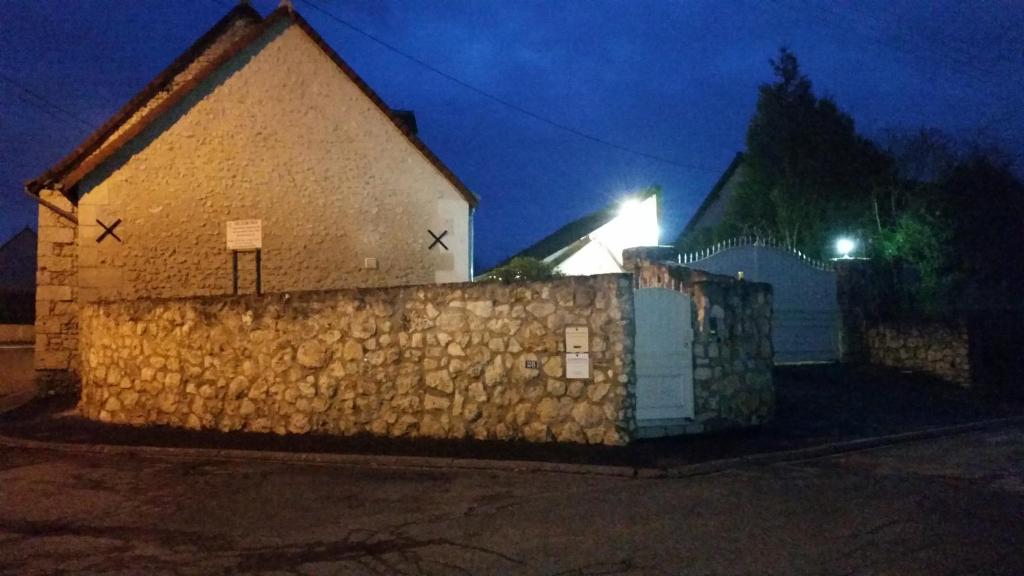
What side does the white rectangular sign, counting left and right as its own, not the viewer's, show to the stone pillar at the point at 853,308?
left

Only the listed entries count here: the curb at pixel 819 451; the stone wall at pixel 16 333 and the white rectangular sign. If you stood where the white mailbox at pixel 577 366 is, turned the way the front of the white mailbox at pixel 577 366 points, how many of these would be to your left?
1

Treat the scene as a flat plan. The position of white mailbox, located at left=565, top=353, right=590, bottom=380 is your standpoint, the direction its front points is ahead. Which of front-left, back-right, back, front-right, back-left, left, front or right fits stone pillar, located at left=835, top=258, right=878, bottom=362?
back-left

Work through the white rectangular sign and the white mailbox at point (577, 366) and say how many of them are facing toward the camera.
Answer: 2

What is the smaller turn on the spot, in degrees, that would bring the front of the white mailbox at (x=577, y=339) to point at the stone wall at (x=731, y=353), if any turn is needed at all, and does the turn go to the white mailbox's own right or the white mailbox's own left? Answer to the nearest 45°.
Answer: approximately 135° to the white mailbox's own left

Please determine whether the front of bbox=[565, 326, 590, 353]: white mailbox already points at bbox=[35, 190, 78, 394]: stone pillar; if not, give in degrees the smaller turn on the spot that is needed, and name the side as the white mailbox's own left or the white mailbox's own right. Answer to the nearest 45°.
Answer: approximately 135° to the white mailbox's own right

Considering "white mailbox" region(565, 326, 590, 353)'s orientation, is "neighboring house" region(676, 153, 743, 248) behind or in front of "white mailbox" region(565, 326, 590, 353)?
behind

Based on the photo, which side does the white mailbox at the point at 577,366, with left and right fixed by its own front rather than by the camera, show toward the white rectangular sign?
right

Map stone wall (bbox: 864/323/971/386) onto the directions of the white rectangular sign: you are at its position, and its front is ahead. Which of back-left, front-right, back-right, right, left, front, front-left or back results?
left

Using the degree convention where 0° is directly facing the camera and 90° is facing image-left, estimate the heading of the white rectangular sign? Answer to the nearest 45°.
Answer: approximately 0°

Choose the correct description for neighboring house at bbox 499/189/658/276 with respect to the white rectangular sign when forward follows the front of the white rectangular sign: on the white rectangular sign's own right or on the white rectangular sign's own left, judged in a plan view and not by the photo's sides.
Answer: on the white rectangular sign's own left

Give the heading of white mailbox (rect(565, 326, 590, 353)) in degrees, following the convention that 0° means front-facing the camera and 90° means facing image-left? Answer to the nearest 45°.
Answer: approximately 0°
